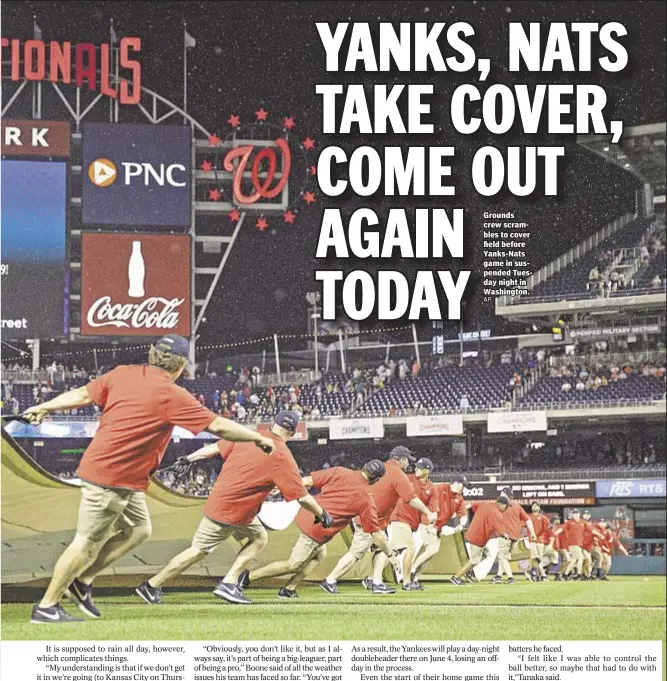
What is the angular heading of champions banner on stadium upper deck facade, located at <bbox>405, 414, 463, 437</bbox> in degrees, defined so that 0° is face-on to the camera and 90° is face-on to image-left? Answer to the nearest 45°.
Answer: approximately 0°

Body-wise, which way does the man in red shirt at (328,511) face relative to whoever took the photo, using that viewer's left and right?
facing away from the viewer and to the right of the viewer

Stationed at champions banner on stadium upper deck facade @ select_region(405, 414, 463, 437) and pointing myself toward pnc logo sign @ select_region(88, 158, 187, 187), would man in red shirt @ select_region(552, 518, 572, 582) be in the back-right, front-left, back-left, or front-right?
back-left

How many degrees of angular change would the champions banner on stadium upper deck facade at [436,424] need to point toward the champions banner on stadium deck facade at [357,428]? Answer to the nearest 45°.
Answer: approximately 45° to its right

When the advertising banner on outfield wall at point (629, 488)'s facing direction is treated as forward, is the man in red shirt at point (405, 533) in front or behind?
in front

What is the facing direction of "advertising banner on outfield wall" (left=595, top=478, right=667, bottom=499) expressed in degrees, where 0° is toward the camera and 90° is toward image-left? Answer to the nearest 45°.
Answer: approximately 0°
